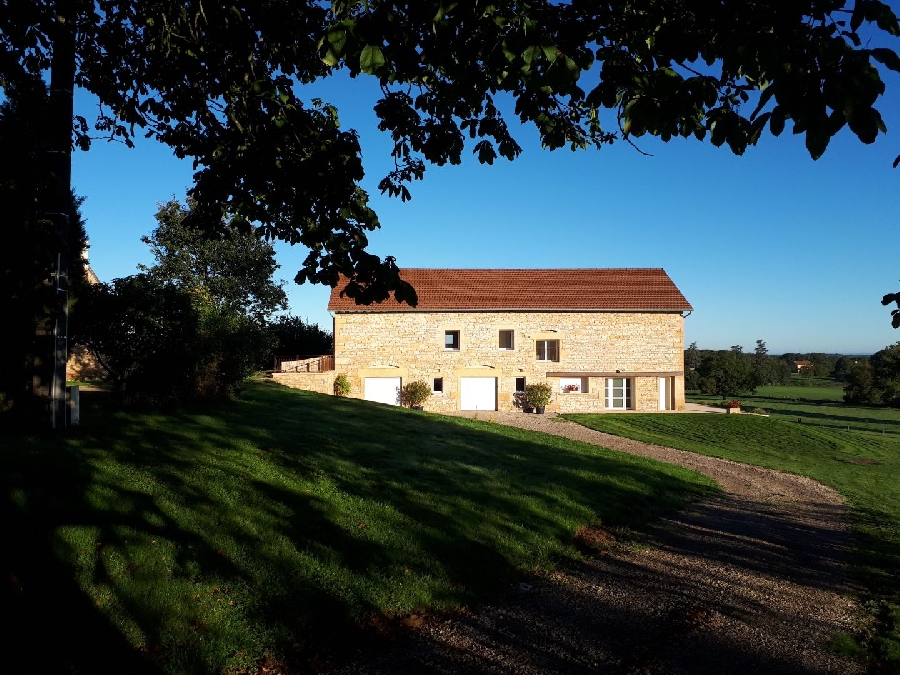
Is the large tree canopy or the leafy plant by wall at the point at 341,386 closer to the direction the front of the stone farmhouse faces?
the large tree canopy

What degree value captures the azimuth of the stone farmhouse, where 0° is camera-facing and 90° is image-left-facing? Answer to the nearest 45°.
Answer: approximately 0°

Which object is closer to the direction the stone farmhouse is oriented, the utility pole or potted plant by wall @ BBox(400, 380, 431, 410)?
the utility pole

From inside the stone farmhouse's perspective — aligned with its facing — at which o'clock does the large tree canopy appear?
The large tree canopy is roughly at 12 o'clock from the stone farmhouse.

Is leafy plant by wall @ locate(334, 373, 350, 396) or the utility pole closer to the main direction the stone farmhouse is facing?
the utility pole

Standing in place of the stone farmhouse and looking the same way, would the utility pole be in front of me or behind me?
in front

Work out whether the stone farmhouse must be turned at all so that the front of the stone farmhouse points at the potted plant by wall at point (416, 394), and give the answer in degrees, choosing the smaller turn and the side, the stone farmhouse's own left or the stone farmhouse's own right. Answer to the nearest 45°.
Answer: approximately 90° to the stone farmhouse's own right

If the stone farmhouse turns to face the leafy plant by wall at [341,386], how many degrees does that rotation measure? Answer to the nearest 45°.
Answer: approximately 90° to its right

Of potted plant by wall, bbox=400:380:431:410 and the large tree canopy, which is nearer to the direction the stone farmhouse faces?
the large tree canopy
